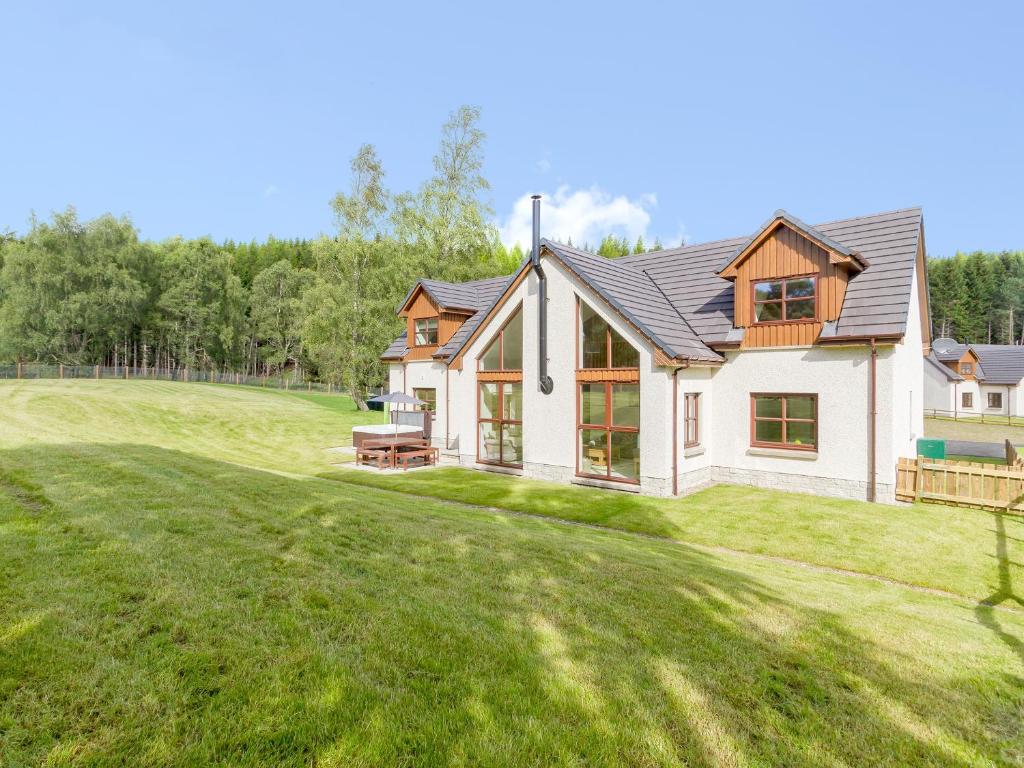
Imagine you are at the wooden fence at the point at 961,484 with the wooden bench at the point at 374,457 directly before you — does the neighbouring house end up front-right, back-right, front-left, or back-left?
back-right

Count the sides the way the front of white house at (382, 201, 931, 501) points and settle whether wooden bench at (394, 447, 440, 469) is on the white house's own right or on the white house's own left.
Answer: on the white house's own right

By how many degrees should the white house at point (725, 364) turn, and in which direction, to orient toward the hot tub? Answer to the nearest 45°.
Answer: approximately 45° to its right

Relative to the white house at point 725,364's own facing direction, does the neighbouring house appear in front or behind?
behind

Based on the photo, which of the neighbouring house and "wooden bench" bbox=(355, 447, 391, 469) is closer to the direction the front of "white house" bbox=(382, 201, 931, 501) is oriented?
the wooden bench

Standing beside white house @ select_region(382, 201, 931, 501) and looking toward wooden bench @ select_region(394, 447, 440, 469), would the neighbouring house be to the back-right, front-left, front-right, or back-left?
back-right

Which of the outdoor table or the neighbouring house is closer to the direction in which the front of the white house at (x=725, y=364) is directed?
the outdoor table

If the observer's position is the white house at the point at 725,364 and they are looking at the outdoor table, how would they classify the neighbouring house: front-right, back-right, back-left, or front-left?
back-right

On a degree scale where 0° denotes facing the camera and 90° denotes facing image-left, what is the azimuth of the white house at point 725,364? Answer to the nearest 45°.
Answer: approximately 45°

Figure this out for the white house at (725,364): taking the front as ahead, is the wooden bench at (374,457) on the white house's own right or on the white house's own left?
on the white house's own right

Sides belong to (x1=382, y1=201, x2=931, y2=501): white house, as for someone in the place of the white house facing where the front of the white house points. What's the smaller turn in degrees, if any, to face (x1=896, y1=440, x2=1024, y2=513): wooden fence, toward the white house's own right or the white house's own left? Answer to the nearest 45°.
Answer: approximately 135° to the white house's own left

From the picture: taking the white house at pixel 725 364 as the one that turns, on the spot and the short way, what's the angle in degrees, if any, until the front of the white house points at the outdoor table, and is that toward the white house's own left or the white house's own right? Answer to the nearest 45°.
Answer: approximately 45° to the white house's own right

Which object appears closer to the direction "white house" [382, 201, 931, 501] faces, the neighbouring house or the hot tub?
the hot tub
